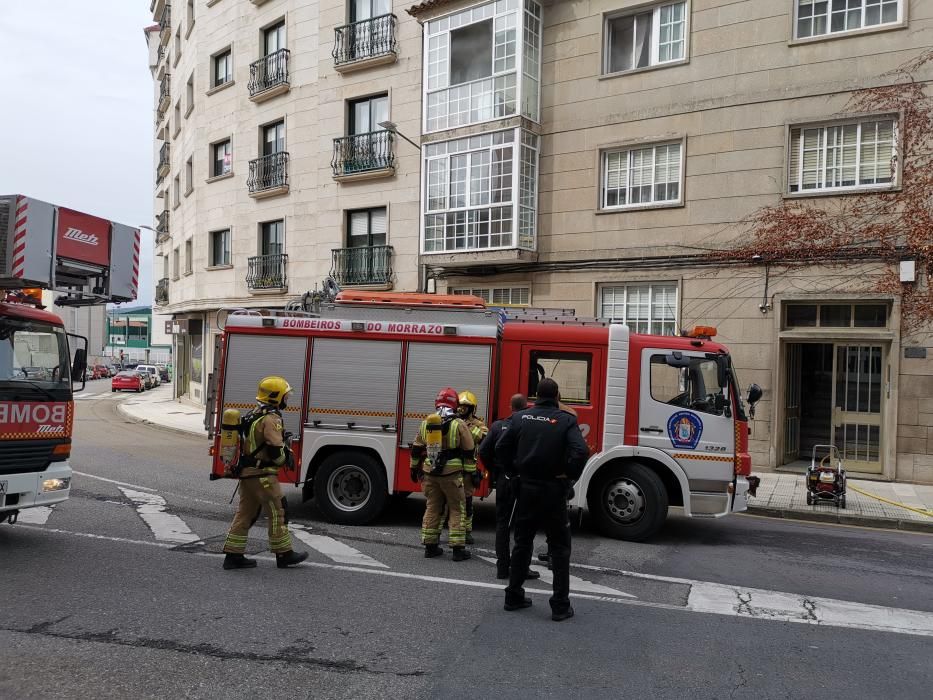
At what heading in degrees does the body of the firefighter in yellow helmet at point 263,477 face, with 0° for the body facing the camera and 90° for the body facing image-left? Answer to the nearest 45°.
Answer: approximately 270°

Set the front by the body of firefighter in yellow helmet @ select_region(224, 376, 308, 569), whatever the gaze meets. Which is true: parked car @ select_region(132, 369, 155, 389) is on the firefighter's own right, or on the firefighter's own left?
on the firefighter's own left

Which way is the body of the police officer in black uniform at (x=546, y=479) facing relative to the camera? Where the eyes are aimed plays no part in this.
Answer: away from the camera

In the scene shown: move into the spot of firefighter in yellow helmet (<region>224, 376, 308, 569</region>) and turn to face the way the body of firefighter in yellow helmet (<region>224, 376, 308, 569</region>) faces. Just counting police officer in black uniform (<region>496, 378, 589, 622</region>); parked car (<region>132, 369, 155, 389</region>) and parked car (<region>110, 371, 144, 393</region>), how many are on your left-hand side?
2

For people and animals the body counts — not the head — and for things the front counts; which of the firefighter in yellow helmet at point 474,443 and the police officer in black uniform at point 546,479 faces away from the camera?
the police officer in black uniform

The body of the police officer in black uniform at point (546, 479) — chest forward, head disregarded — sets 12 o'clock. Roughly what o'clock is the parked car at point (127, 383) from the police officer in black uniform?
The parked car is roughly at 11 o'clock from the police officer in black uniform.

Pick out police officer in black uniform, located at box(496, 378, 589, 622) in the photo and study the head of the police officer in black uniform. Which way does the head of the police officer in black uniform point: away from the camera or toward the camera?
away from the camera

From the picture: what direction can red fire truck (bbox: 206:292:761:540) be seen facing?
to the viewer's right

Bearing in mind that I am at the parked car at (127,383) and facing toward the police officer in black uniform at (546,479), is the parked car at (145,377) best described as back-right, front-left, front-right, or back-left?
back-left

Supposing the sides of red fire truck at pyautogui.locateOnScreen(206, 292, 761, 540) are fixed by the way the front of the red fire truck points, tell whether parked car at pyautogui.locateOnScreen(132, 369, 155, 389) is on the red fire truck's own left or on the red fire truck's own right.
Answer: on the red fire truck's own left

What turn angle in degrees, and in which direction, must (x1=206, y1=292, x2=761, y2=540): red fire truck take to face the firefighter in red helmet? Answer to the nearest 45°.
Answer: approximately 90° to its right

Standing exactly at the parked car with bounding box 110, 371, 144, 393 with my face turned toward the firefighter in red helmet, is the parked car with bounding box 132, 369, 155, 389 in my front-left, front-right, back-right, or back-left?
back-left
